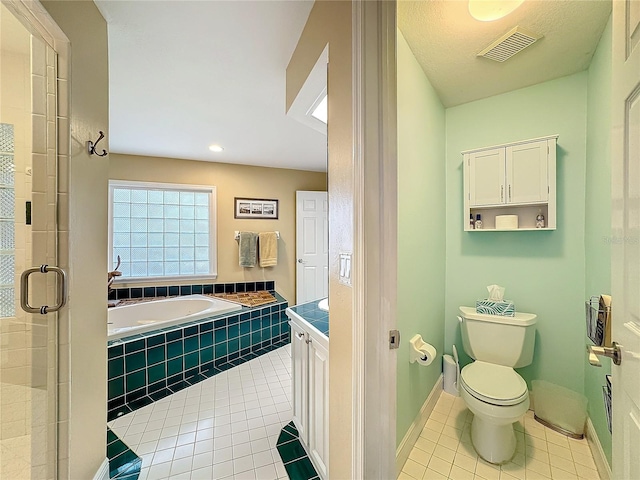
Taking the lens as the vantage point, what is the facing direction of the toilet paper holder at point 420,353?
facing to the right of the viewer

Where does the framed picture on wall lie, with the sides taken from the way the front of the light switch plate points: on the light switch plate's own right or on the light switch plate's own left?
on the light switch plate's own right

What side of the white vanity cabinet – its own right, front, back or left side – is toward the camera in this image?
left

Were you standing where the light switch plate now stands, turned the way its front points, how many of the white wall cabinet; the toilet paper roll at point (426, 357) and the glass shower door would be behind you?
2

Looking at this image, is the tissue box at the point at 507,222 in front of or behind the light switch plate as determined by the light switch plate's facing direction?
behind

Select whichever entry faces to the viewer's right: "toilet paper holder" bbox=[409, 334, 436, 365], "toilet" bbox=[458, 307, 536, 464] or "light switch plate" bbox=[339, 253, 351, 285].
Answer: the toilet paper holder

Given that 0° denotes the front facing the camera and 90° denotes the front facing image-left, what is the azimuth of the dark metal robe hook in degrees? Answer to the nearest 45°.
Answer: approximately 315°
